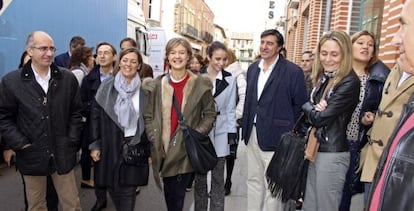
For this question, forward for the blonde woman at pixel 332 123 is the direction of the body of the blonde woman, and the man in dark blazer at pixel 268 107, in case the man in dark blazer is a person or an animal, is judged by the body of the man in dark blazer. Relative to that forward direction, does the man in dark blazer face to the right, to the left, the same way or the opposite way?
the same way

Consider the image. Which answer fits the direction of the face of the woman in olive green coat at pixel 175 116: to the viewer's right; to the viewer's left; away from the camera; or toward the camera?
toward the camera

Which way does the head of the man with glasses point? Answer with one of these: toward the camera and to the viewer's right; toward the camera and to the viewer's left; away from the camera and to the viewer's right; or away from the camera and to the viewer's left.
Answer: toward the camera and to the viewer's right

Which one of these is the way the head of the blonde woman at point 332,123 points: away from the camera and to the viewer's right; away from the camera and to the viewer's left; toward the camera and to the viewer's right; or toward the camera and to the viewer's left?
toward the camera and to the viewer's left

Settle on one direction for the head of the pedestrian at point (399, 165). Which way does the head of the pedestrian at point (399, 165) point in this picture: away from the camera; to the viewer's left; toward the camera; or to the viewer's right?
to the viewer's left

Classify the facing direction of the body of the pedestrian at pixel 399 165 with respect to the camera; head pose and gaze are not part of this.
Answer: to the viewer's left

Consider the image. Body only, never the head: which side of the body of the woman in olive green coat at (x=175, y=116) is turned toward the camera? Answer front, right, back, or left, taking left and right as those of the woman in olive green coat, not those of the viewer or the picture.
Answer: front

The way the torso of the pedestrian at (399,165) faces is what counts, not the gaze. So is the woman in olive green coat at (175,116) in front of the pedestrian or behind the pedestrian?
in front

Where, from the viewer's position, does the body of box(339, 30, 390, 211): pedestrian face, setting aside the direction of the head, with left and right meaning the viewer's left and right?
facing the viewer and to the left of the viewer

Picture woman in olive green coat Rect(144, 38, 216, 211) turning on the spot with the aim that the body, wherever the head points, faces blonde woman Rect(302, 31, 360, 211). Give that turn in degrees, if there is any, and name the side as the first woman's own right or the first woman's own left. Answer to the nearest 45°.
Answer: approximately 90° to the first woman's own left

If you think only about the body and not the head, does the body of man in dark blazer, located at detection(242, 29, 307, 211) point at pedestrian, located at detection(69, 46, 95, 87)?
no

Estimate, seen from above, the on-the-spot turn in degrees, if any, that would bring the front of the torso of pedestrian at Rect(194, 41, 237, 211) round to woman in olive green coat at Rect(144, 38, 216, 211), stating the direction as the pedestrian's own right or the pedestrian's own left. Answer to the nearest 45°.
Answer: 0° — they already face them

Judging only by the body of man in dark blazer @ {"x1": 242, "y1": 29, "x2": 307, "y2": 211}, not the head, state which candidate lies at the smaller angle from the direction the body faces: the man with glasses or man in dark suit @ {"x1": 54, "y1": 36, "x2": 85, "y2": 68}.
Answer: the man with glasses

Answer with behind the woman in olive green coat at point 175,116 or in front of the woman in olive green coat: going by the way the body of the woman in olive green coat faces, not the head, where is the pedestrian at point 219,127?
behind

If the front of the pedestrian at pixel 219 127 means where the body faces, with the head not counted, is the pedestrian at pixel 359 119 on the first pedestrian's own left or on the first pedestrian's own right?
on the first pedestrian's own left
